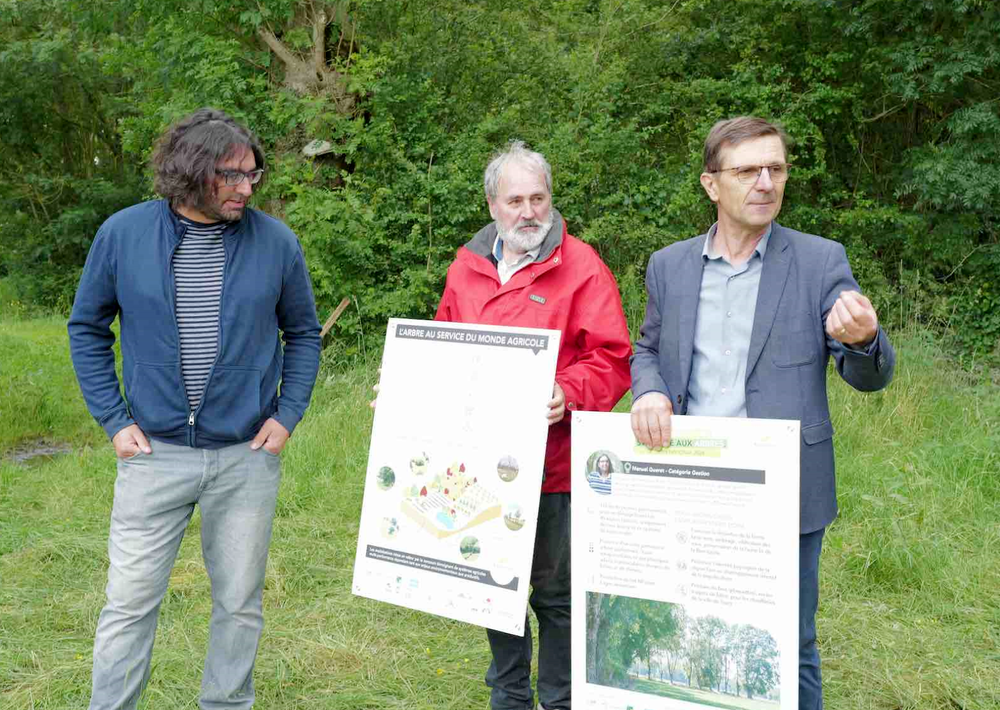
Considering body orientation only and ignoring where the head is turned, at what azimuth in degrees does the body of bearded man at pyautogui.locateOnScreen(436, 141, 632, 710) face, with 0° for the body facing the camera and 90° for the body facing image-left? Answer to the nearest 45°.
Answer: approximately 45°

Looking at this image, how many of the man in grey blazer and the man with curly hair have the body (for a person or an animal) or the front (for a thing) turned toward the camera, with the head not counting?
2

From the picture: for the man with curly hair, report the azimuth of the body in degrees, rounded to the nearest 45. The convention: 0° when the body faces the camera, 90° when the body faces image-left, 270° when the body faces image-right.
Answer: approximately 0°

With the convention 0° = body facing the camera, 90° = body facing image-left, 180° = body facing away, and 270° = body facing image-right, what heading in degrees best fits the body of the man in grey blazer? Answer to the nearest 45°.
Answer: approximately 0°

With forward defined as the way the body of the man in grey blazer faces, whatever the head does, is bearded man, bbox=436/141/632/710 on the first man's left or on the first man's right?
on the first man's right

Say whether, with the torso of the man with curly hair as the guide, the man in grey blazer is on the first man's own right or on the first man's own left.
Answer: on the first man's own left
